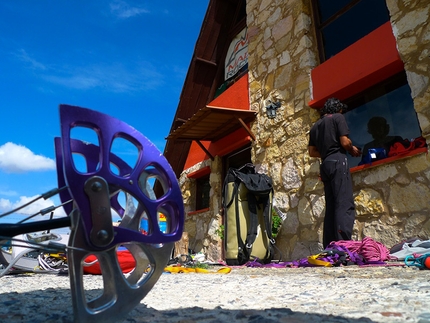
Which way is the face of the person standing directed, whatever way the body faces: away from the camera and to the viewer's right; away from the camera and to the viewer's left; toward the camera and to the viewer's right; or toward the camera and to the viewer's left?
away from the camera and to the viewer's right

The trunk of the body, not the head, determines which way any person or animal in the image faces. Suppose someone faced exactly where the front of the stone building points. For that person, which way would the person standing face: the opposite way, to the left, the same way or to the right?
the opposite way

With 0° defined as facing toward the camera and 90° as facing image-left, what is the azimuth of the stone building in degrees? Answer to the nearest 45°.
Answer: approximately 45°

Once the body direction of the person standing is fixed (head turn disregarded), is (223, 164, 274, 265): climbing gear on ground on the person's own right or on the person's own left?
on the person's own left

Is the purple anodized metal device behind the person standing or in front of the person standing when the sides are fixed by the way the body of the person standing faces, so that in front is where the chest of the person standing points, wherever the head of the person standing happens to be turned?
behind

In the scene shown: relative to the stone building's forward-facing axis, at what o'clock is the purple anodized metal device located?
The purple anodized metal device is roughly at 11 o'clock from the stone building.

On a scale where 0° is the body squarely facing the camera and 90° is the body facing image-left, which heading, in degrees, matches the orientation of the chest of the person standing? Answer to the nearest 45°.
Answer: approximately 225°
